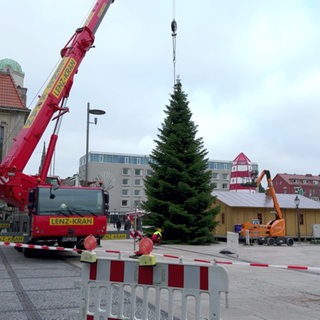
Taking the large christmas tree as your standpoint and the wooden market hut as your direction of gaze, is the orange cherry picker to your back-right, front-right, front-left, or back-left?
front-right

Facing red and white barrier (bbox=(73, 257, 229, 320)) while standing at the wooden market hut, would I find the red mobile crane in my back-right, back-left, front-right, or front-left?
front-right

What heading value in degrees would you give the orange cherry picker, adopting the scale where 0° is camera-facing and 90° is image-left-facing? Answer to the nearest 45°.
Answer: approximately 90°

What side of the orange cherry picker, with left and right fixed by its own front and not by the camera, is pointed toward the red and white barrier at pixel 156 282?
left

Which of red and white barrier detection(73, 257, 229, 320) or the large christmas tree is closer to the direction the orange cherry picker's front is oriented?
the large christmas tree

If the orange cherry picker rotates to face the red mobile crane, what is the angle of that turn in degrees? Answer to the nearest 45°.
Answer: approximately 45° to its left

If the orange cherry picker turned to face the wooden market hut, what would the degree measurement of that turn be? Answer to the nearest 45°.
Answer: approximately 90° to its right

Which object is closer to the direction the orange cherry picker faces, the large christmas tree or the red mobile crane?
the large christmas tree

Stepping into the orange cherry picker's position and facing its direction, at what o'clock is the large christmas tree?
The large christmas tree is roughly at 11 o'clock from the orange cherry picker.

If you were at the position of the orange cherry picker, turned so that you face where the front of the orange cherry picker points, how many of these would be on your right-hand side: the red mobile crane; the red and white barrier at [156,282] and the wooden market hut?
1
